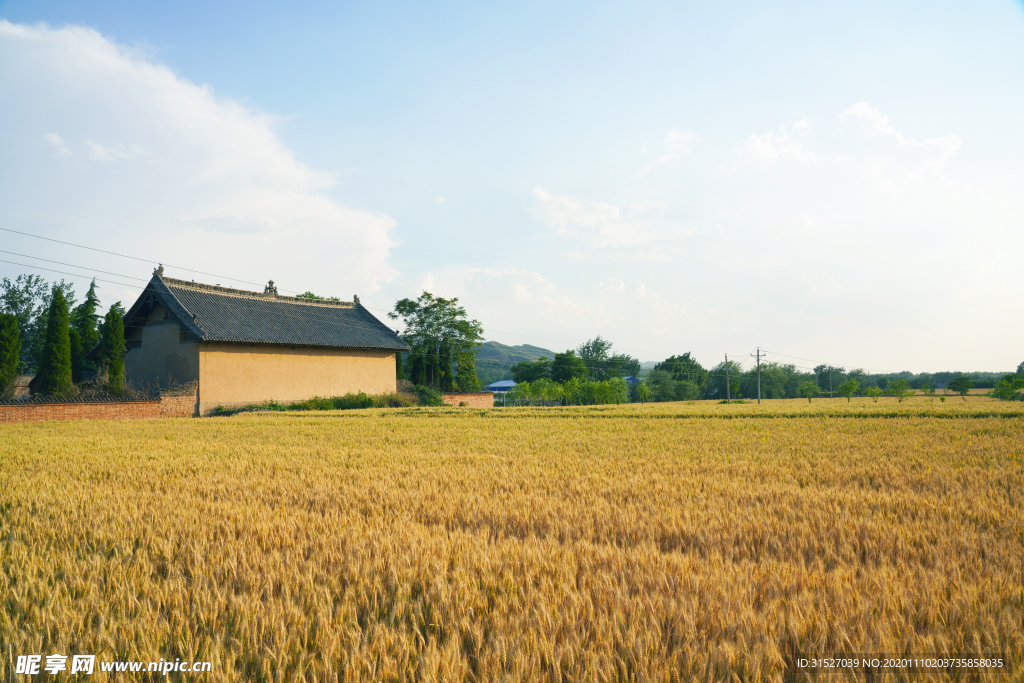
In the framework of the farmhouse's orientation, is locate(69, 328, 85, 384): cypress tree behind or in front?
in front

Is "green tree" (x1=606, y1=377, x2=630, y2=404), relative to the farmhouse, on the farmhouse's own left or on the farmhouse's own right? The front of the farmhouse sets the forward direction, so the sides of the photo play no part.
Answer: on the farmhouse's own right

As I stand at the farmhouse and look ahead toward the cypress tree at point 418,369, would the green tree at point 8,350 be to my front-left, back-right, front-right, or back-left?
back-left

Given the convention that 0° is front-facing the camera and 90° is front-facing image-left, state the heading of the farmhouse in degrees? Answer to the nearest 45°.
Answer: approximately 135°

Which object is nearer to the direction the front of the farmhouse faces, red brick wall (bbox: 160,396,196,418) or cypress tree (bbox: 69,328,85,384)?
the cypress tree

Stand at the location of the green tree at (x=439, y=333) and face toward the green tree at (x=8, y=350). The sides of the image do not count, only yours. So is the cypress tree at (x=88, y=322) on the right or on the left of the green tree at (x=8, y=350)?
right

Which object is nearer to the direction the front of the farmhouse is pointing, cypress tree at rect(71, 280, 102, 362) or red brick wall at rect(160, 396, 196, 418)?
the cypress tree

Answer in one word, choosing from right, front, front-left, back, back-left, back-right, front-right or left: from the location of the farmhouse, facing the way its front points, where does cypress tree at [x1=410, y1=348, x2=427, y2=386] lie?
right

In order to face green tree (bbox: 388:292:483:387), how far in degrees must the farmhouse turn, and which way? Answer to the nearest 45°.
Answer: approximately 90° to its right
